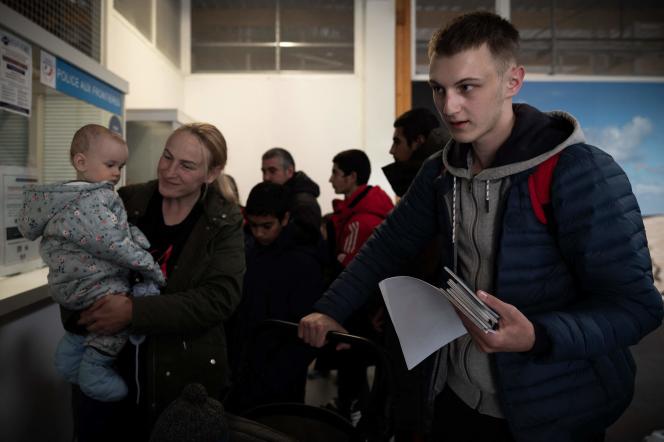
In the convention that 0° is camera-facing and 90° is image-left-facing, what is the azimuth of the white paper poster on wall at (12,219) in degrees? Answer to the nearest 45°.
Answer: approximately 315°

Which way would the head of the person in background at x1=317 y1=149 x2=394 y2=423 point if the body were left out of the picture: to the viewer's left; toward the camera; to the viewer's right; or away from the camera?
to the viewer's left

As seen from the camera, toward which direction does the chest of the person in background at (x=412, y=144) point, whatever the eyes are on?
to the viewer's left

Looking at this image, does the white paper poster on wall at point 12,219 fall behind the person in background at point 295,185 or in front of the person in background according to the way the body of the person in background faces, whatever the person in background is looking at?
in front

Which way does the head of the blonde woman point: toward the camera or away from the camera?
toward the camera

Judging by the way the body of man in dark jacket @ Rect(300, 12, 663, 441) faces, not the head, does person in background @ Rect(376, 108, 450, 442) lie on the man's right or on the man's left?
on the man's right

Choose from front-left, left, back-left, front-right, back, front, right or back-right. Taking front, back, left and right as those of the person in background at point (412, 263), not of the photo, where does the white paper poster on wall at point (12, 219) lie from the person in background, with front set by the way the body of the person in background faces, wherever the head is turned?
front

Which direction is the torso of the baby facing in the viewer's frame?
to the viewer's right

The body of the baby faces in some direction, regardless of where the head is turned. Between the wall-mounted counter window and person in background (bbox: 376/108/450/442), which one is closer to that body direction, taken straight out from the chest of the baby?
the person in background

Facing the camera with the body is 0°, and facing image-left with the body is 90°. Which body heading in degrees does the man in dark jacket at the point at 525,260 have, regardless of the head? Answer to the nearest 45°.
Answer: approximately 45°
